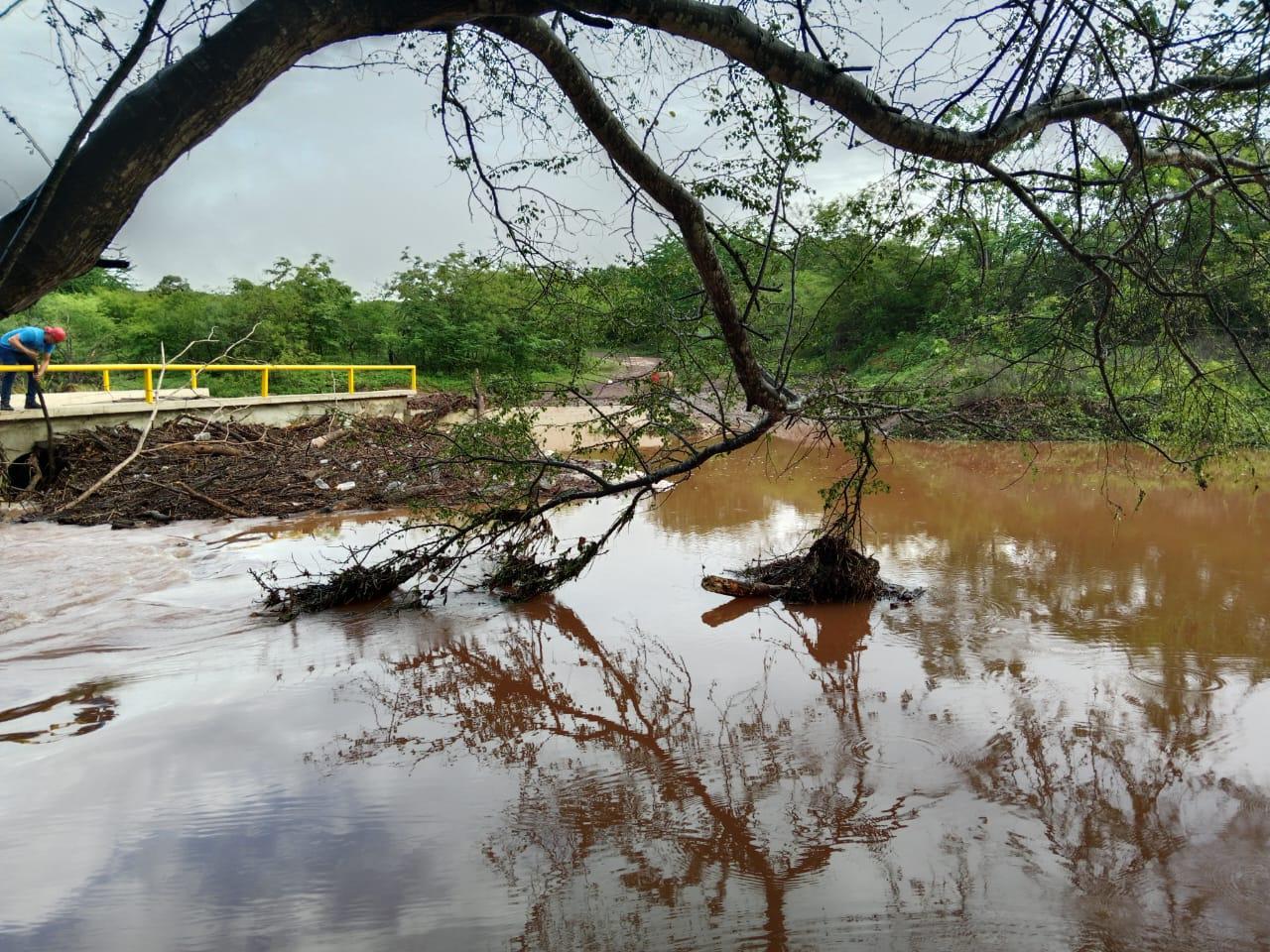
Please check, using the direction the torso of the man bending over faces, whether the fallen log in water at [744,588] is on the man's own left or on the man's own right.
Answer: on the man's own right

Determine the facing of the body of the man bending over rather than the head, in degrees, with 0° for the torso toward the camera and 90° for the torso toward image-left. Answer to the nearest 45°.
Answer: approximately 270°

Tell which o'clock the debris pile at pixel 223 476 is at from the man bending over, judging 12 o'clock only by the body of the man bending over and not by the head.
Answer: The debris pile is roughly at 1 o'clock from the man bending over.

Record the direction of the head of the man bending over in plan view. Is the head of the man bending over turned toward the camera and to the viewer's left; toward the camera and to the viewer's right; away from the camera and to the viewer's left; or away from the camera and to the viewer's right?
toward the camera and to the viewer's right
